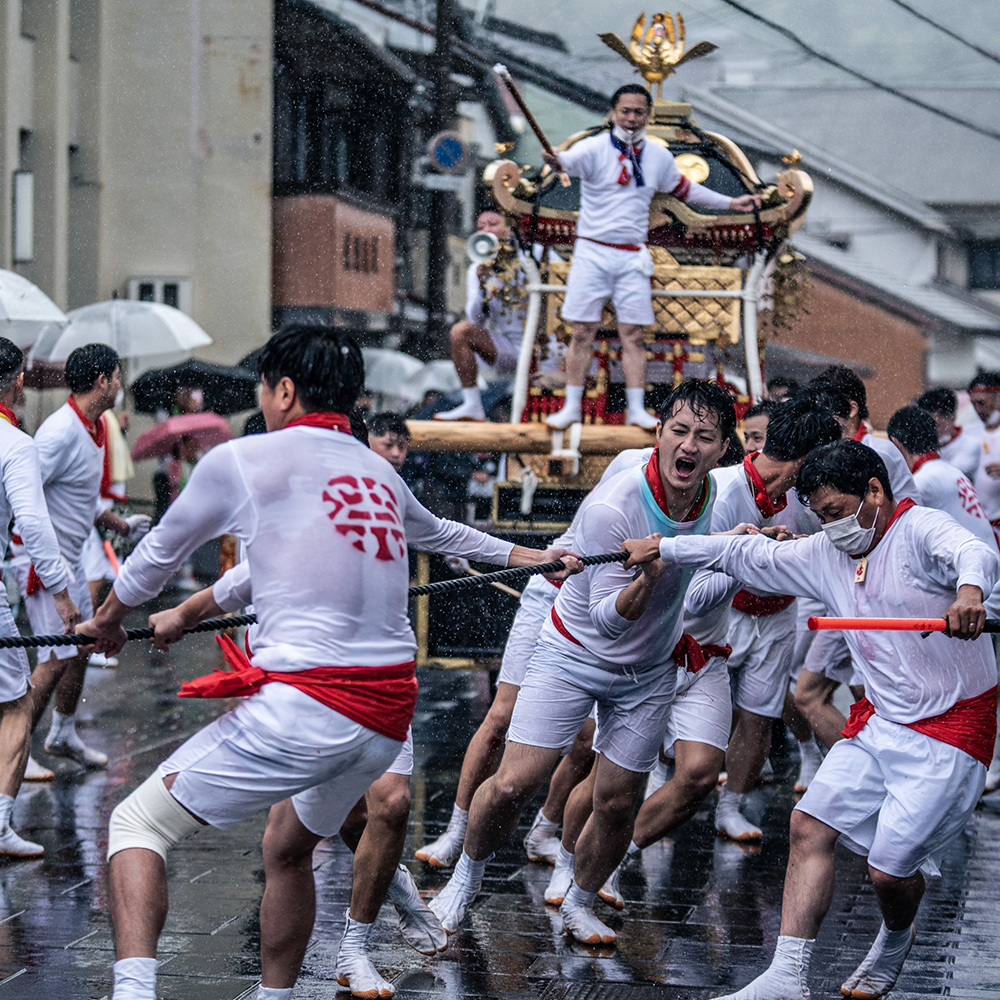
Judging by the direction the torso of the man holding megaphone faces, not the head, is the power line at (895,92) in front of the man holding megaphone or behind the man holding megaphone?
behind

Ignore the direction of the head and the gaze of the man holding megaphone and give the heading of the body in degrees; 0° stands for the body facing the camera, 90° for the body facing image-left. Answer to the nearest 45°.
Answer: approximately 45°

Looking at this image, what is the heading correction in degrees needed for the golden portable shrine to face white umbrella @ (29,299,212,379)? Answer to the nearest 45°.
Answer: approximately 135° to its right

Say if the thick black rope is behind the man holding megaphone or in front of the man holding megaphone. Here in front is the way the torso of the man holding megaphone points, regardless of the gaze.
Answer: in front

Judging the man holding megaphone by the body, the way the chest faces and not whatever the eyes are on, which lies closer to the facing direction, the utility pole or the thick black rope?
the thick black rope

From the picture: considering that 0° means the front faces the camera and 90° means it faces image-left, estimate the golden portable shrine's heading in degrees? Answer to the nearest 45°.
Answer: approximately 0°

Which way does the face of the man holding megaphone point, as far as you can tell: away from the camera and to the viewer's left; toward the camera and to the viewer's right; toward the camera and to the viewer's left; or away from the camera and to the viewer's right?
toward the camera and to the viewer's left

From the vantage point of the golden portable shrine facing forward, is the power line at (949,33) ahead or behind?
behind
